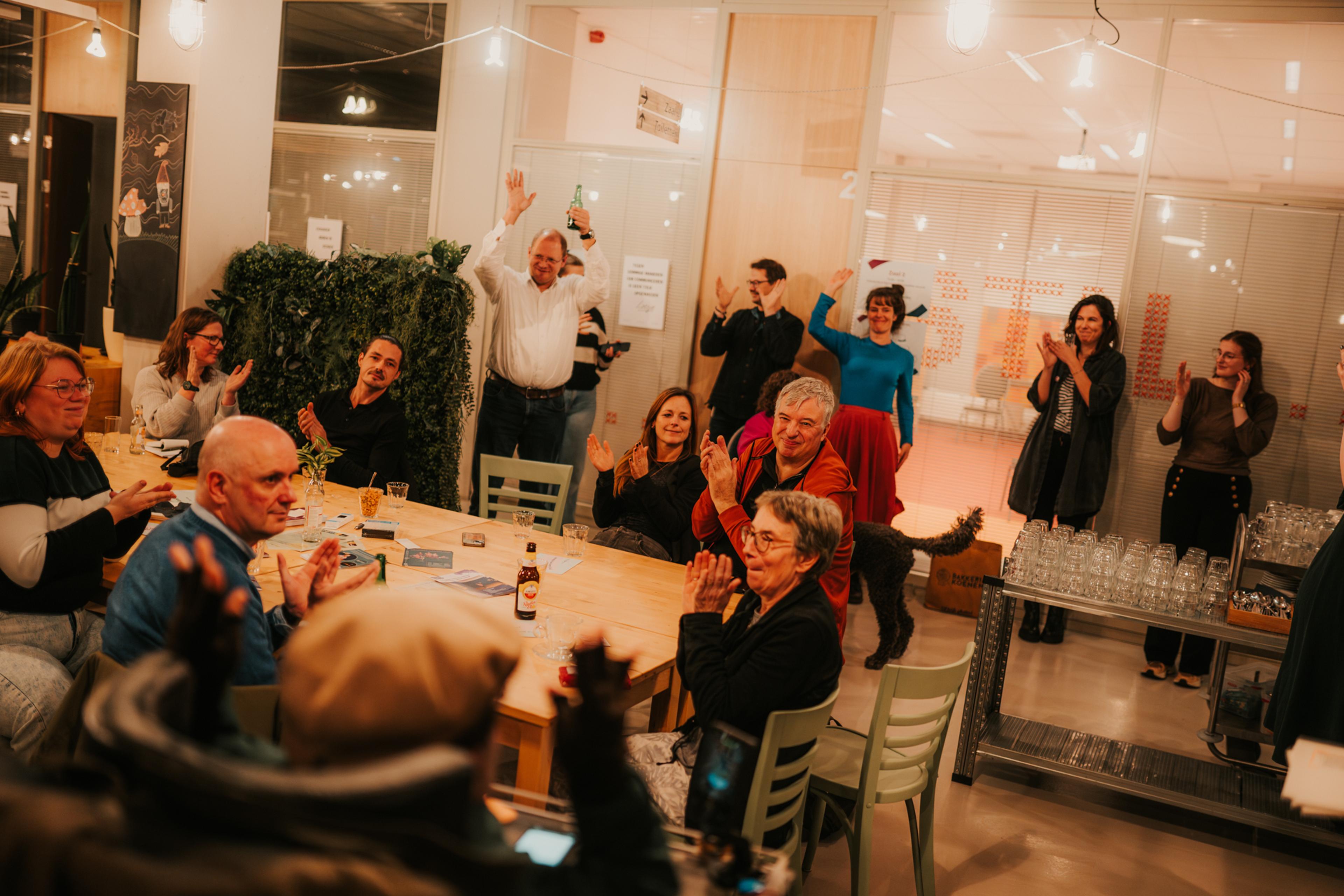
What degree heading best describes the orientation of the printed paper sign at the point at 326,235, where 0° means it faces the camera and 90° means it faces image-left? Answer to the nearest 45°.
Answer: approximately 0°

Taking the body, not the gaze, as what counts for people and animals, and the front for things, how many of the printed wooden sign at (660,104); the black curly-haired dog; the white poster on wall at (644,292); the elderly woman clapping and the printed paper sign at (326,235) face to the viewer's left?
2

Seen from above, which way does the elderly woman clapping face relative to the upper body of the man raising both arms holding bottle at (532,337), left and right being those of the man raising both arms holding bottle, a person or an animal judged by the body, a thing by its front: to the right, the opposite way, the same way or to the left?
to the right

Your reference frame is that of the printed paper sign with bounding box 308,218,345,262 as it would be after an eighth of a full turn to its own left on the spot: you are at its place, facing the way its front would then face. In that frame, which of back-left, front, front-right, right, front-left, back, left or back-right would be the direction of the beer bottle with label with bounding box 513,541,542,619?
front-right

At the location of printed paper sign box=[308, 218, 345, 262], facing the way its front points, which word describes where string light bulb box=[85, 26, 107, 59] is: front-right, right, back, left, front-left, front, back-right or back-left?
front-right

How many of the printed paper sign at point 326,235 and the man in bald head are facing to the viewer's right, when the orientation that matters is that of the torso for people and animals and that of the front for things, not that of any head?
1

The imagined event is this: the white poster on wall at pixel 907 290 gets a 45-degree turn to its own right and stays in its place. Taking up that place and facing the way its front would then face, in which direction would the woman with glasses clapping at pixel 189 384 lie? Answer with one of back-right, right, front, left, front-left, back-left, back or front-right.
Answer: front

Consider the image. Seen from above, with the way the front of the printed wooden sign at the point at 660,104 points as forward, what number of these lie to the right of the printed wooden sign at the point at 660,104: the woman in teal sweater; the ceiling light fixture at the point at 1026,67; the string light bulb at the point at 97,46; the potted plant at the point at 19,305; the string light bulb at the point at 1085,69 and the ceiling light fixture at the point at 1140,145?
2

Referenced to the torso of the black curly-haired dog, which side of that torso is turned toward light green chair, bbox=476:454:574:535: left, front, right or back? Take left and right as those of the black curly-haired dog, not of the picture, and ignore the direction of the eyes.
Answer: front

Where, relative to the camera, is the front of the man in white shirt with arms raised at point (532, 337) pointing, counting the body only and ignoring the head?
toward the camera

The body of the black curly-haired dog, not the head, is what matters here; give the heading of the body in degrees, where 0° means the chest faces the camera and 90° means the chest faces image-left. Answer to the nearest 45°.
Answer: approximately 90°
